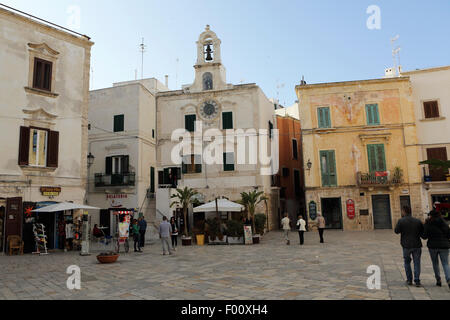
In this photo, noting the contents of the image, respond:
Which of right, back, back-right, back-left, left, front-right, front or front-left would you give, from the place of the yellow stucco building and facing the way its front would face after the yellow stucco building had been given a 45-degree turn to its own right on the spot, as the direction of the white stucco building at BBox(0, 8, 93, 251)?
front

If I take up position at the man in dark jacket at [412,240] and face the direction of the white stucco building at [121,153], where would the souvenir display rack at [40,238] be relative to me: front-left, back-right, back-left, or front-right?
front-left

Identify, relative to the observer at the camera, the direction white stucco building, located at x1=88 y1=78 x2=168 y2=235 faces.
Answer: facing the viewer

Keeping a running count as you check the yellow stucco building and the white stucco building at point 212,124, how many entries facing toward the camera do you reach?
2

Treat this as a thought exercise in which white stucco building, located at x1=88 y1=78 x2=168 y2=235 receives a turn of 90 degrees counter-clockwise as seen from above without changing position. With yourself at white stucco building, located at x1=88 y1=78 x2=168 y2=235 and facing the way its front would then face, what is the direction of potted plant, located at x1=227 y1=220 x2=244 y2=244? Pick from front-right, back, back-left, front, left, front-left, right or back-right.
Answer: front-right

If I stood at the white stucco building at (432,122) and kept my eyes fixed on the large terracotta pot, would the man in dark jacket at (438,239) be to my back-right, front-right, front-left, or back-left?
front-left

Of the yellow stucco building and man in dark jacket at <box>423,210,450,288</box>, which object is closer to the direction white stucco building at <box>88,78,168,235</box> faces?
the man in dark jacket

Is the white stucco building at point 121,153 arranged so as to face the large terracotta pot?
yes

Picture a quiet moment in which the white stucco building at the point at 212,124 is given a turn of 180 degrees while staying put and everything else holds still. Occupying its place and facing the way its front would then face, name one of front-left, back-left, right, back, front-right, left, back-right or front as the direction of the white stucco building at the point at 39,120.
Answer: back-left

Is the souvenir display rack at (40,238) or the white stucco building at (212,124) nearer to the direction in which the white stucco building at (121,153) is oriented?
the souvenir display rack

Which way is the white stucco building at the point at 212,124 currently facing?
toward the camera

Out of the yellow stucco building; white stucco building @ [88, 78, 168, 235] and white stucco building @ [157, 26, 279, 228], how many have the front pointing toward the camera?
3
